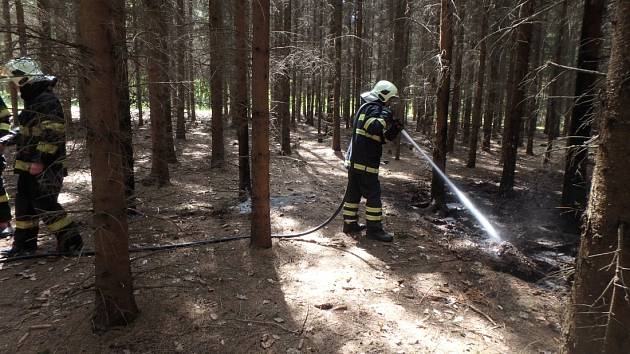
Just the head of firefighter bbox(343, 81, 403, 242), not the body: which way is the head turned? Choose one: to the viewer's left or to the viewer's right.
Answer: to the viewer's right

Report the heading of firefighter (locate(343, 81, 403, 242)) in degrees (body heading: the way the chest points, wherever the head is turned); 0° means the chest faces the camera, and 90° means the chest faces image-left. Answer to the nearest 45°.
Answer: approximately 270°

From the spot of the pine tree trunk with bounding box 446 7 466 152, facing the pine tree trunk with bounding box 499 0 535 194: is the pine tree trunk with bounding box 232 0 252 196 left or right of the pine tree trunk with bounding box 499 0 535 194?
right

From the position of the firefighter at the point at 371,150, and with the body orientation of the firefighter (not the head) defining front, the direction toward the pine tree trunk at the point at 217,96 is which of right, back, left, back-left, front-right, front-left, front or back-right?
back-left

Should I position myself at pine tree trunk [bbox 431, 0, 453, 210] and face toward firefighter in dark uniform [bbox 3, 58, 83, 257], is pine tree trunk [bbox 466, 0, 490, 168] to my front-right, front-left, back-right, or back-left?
back-right
